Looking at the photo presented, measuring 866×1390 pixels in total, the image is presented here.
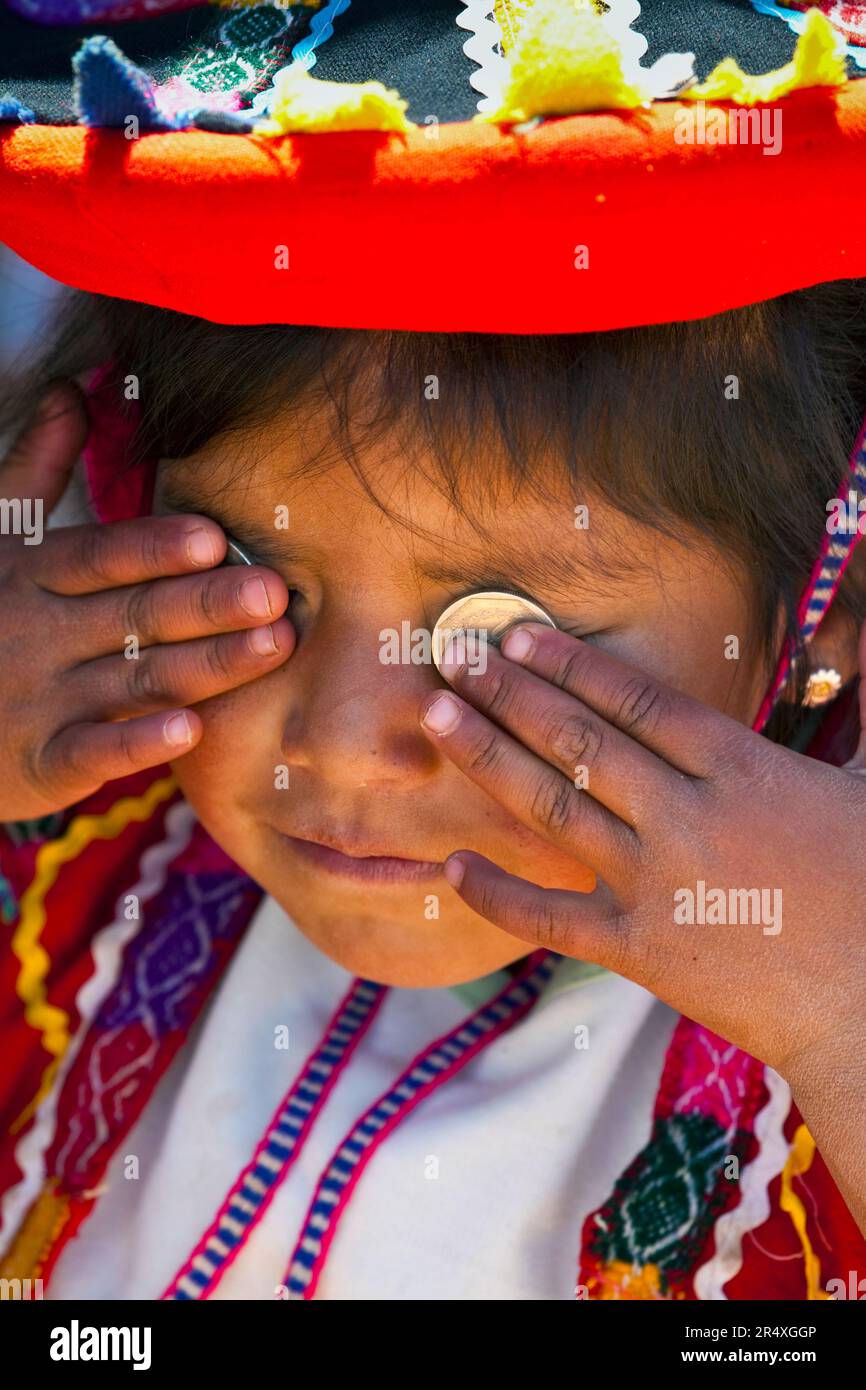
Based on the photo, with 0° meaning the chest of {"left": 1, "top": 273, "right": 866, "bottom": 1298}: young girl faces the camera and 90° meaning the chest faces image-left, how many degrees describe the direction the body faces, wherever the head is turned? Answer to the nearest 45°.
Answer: approximately 0°
